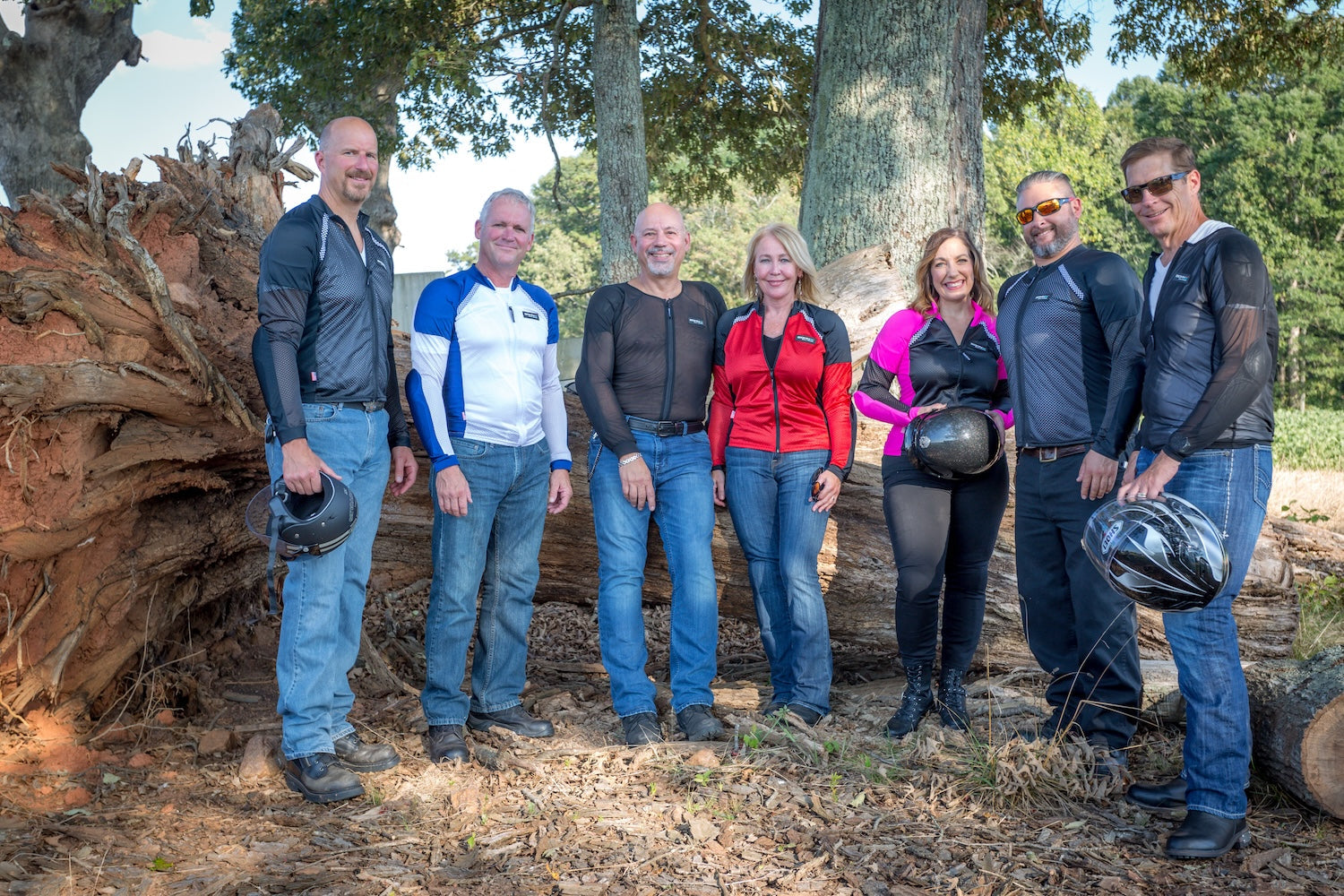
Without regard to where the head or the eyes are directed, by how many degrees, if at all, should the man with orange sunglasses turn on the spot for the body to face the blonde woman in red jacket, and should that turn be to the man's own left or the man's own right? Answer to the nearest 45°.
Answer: approximately 45° to the man's own right

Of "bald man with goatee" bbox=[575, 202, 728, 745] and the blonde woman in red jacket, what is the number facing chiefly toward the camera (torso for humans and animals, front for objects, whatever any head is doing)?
2

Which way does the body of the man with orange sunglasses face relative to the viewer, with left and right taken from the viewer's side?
facing the viewer and to the left of the viewer

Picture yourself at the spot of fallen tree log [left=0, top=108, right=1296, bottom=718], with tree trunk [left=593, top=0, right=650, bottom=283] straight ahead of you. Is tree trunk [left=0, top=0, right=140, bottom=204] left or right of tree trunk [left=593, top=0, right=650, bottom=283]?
left

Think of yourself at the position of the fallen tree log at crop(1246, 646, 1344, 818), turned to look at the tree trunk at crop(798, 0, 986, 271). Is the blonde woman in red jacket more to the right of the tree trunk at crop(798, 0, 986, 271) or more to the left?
left

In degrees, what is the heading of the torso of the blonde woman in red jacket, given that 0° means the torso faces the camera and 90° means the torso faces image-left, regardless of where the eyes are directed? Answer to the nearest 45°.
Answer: approximately 0°

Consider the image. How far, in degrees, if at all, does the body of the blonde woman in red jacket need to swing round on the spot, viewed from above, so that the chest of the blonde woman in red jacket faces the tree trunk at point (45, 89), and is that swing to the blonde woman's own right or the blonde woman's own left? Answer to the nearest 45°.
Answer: approximately 135° to the blonde woman's own right

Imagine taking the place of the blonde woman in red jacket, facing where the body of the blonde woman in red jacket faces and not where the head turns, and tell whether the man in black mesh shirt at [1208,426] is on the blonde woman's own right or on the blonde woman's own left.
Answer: on the blonde woman's own left
